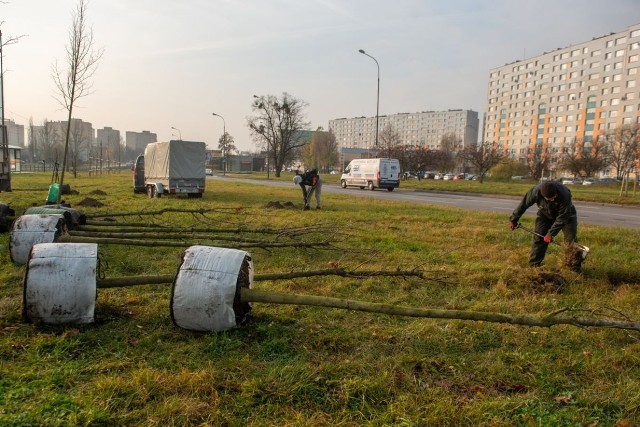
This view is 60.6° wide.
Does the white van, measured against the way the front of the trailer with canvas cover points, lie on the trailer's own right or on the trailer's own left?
on the trailer's own right

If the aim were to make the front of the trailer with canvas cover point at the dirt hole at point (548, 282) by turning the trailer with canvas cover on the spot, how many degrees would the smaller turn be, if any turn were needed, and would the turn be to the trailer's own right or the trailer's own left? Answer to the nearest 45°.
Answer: approximately 135° to the trailer's own left

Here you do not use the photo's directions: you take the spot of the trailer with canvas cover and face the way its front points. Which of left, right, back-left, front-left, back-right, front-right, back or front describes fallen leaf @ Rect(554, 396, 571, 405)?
back-left

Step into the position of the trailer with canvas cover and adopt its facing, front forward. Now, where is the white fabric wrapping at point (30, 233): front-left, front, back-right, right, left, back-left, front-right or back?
back-left

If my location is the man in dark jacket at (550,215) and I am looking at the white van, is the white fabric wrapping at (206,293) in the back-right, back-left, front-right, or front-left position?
back-left

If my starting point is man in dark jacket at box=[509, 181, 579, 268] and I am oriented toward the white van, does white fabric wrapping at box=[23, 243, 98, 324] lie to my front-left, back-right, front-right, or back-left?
back-left

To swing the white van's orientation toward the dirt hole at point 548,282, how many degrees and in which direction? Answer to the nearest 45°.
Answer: approximately 135° to its left

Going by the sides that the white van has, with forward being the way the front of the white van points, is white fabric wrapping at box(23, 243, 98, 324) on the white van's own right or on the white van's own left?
on the white van's own left

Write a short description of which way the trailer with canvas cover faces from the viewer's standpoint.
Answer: facing away from the viewer and to the left of the viewer
